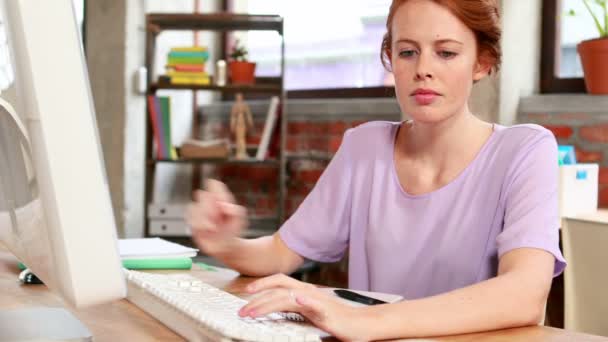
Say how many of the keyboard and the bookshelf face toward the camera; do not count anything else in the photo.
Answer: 1

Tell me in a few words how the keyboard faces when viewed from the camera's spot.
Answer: facing away from the viewer and to the right of the viewer

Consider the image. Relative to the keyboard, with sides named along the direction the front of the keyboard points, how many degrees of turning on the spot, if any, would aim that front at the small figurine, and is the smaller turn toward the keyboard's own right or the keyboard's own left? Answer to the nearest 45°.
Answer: approximately 45° to the keyboard's own left

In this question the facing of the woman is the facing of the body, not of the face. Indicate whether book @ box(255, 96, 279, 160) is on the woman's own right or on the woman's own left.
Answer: on the woman's own right

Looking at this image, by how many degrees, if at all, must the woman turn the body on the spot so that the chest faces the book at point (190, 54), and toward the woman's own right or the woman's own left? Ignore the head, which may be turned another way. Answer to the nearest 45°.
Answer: approximately 90° to the woman's own right

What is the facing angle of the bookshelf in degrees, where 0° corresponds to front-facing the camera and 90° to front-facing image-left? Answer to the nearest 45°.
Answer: approximately 0°

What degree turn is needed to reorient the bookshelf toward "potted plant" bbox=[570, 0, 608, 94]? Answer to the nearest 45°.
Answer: approximately 45° to its left

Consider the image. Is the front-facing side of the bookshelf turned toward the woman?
yes

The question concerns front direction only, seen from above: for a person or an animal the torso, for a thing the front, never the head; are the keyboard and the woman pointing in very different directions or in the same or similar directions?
very different directions
